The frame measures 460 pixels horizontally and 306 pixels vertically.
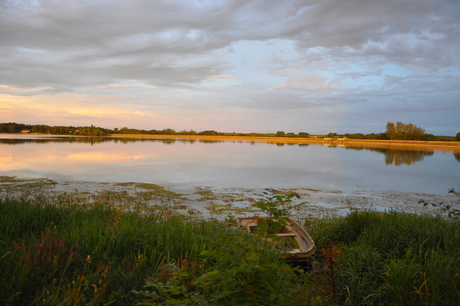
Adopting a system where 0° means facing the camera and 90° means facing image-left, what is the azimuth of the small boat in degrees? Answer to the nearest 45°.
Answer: approximately 315°
